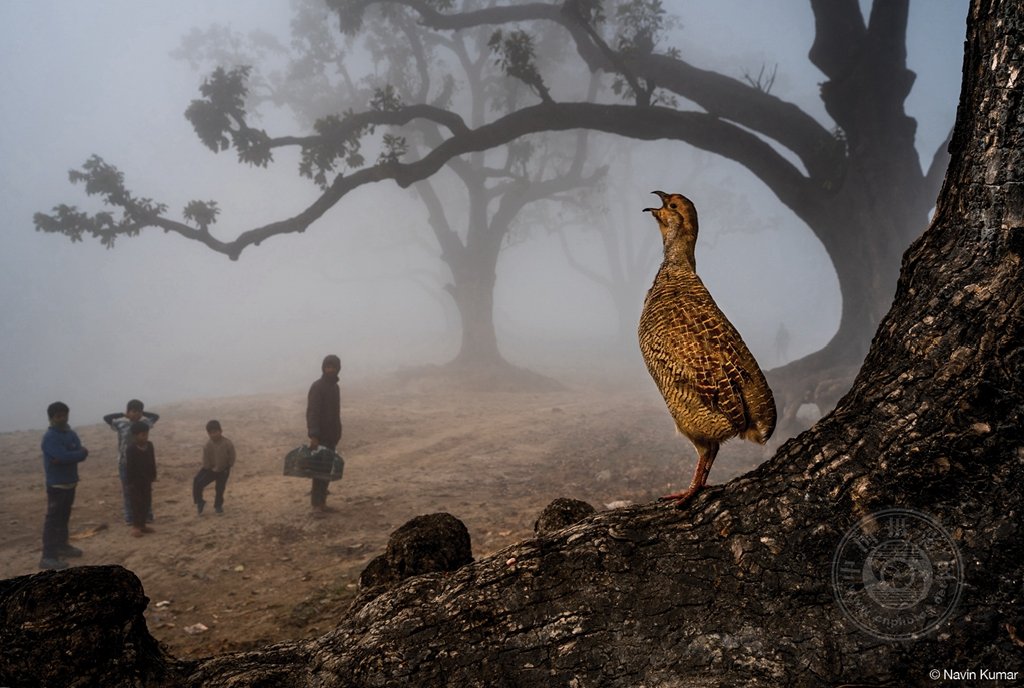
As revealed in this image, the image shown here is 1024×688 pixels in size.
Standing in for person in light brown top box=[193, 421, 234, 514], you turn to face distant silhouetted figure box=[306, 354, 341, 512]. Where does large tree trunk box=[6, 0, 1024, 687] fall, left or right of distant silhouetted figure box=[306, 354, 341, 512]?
right

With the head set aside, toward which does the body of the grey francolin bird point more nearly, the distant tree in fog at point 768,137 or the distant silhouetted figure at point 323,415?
the distant silhouetted figure

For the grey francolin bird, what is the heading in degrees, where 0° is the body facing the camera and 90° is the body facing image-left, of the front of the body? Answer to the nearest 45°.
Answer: approximately 90°
